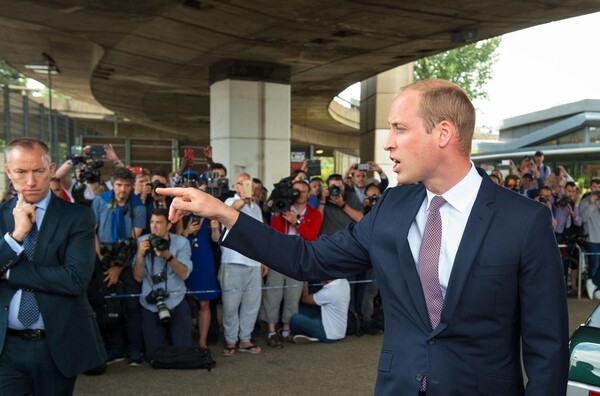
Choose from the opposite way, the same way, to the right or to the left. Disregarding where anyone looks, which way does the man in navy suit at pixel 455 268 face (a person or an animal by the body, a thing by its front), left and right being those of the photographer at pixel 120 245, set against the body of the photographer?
to the right

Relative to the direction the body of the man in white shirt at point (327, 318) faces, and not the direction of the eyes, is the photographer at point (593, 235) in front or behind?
behind

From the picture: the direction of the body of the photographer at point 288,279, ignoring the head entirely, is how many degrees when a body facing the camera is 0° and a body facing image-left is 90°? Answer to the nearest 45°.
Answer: approximately 45°

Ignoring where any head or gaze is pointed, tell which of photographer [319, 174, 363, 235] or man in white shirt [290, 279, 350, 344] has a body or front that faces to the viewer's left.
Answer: the man in white shirt

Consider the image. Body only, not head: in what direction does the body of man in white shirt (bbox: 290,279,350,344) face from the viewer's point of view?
to the viewer's left

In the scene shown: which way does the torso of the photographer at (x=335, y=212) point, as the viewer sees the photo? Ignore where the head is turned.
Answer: toward the camera

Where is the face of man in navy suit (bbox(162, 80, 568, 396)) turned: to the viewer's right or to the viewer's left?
to the viewer's left

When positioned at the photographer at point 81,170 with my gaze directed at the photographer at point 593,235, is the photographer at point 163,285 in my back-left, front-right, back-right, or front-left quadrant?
front-right
